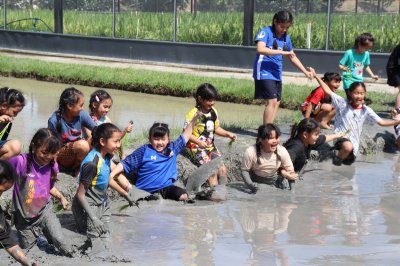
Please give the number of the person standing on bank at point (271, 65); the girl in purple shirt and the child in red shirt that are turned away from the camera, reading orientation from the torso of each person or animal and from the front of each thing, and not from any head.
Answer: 0

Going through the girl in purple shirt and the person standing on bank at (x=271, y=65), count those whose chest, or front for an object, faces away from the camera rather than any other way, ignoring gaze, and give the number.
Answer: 0

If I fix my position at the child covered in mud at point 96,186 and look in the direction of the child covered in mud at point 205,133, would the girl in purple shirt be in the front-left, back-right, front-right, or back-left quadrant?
back-left

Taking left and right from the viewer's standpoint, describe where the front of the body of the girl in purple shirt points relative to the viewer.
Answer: facing the viewer and to the right of the viewer

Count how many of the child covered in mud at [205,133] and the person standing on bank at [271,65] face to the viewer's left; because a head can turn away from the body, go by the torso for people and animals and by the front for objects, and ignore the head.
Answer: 0

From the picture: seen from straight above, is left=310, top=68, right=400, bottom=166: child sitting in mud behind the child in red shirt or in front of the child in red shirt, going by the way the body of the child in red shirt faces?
in front
